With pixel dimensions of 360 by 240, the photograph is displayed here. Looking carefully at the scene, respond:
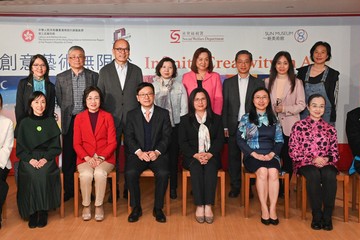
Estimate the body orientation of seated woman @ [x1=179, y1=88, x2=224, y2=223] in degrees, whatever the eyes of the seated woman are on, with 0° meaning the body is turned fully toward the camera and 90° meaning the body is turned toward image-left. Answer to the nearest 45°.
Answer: approximately 0°

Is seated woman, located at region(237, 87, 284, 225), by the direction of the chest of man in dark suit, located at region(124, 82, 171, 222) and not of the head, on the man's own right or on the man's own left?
on the man's own left

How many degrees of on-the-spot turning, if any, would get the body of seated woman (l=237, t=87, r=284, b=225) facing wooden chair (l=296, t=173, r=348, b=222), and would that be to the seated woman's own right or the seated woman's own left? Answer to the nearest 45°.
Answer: approximately 90° to the seated woman's own left

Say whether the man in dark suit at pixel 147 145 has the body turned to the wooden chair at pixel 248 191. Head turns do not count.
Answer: no

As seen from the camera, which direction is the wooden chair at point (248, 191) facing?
toward the camera

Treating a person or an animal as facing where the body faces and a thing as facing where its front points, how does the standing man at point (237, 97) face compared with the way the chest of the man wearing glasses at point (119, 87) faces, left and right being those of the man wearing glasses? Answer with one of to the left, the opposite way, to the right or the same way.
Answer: the same way

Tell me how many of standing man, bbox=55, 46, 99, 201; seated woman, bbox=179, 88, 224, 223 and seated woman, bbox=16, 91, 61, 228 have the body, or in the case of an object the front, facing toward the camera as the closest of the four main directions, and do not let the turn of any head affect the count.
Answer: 3

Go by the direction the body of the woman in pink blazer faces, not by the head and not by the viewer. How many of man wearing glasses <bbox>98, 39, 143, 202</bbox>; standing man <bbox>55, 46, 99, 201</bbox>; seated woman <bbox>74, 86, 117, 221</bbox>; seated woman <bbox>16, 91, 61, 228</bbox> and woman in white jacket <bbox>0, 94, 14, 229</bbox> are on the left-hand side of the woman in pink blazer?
0

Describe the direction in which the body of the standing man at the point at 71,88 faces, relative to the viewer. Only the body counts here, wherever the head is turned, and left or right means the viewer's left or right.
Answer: facing the viewer

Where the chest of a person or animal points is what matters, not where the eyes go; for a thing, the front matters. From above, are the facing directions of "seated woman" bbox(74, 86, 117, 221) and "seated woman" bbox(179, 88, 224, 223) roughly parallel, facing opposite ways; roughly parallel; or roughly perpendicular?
roughly parallel

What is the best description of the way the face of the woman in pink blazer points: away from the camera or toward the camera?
toward the camera

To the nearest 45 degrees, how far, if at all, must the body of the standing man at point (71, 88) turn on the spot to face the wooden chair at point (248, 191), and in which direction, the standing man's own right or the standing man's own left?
approximately 45° to the standing man's own left

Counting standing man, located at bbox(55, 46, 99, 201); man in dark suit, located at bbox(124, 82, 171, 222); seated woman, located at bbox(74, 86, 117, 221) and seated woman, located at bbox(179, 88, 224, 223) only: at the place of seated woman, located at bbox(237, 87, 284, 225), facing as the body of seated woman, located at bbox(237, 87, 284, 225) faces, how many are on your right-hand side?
4

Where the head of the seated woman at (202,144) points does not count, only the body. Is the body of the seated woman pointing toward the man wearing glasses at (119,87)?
no

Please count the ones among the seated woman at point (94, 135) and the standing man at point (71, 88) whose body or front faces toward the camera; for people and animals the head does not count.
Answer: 2

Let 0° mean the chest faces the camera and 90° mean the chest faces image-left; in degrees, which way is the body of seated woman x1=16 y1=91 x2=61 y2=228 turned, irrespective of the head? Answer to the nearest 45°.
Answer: approximately 0°
